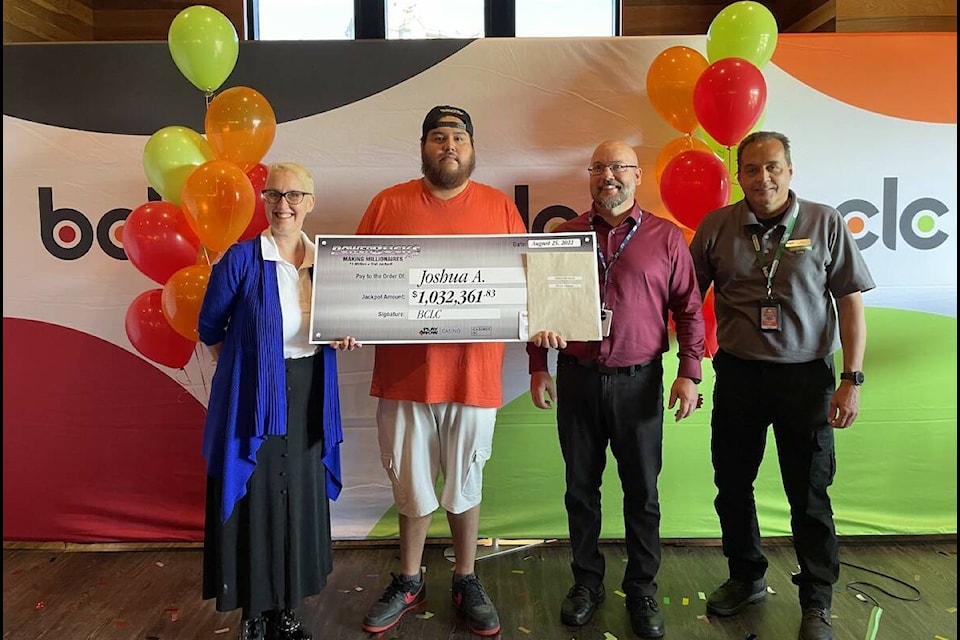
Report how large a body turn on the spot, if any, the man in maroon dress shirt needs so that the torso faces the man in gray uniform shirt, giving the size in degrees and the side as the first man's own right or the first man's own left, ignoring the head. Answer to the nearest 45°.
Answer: approximately 90° to the first man's own left

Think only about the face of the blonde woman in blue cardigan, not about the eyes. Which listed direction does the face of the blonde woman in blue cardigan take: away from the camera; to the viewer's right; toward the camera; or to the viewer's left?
toward the camera

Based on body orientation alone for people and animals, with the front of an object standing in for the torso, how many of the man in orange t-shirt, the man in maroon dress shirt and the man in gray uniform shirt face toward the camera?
3

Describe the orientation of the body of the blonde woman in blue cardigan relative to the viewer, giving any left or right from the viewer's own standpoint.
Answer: facing the viewer and to the right of the viewer

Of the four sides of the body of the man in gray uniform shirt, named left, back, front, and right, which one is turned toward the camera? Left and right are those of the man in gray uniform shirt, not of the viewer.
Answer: front

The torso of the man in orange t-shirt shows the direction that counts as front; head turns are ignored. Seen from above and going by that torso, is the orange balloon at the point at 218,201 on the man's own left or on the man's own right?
on the man's own right

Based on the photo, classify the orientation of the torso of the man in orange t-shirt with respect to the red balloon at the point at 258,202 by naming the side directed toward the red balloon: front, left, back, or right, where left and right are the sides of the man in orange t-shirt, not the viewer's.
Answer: right

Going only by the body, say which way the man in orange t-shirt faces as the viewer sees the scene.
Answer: toward the camera

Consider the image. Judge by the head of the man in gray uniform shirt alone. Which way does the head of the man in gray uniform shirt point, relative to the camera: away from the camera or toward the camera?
toward the camera
